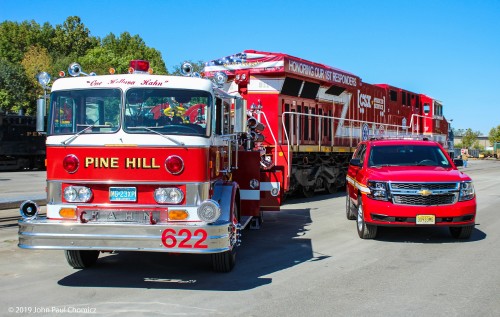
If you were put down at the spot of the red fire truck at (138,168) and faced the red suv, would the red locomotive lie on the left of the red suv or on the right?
left

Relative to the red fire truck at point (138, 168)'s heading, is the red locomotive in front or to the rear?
to the rear

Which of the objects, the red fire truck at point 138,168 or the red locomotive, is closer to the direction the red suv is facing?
the red fire truck

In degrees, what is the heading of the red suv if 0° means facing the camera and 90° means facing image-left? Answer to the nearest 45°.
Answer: approximately 0°

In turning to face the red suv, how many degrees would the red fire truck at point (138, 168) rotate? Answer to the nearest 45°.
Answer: approximately 135° to its left

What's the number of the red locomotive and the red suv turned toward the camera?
1
